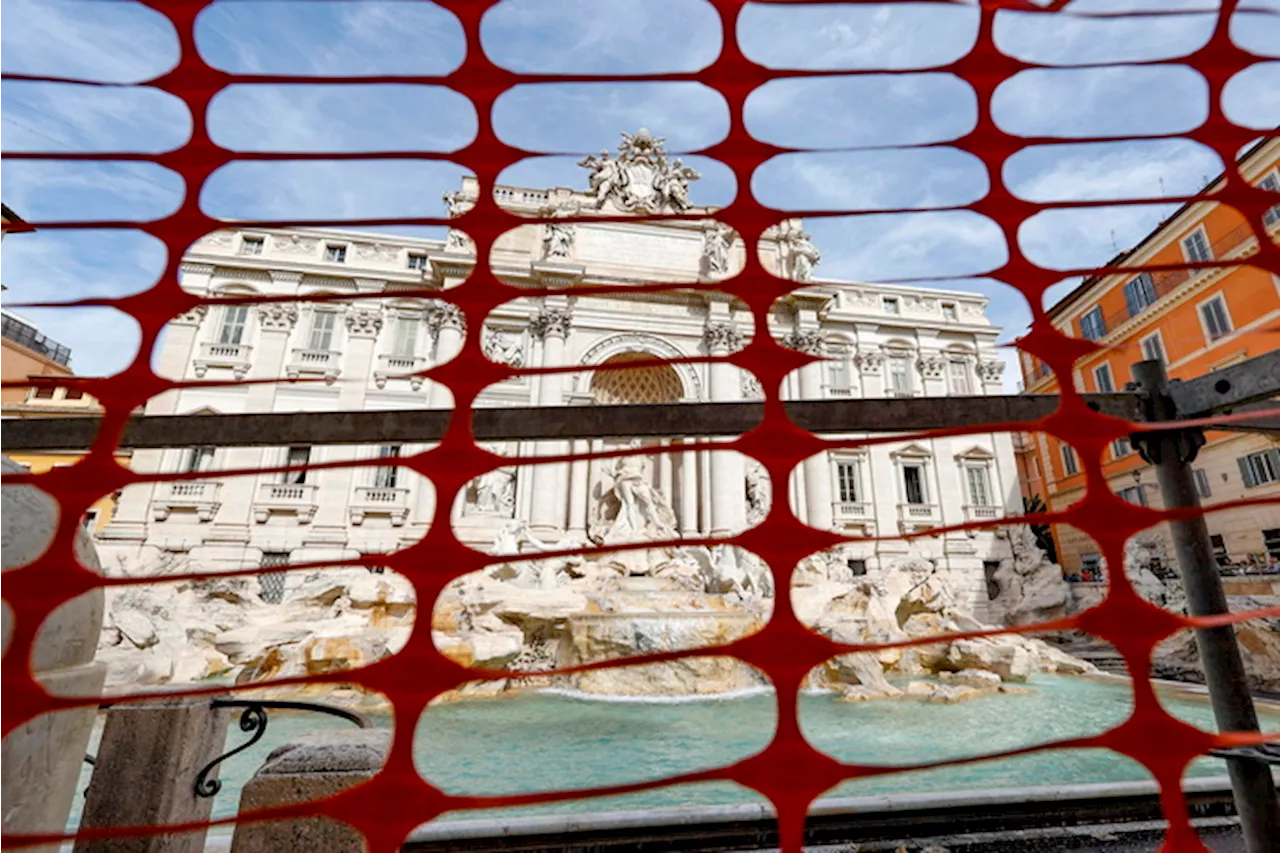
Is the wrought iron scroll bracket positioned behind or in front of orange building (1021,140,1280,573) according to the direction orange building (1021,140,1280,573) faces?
in front

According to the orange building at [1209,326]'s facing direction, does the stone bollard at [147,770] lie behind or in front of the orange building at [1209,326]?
in front

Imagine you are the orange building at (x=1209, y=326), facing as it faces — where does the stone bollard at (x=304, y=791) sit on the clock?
The stone bollard is roughly at 11 o'clock from the orange building.

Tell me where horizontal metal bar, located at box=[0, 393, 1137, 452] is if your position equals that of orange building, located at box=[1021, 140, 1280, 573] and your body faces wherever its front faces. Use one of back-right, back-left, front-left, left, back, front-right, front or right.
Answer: front-left

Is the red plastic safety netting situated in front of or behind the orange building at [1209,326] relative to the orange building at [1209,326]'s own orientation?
in front

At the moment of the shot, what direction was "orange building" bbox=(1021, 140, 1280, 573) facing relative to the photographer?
facing the viewer and to the left of the viewer

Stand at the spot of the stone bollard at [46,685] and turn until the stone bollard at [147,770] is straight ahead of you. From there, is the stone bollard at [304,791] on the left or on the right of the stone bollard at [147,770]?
right
